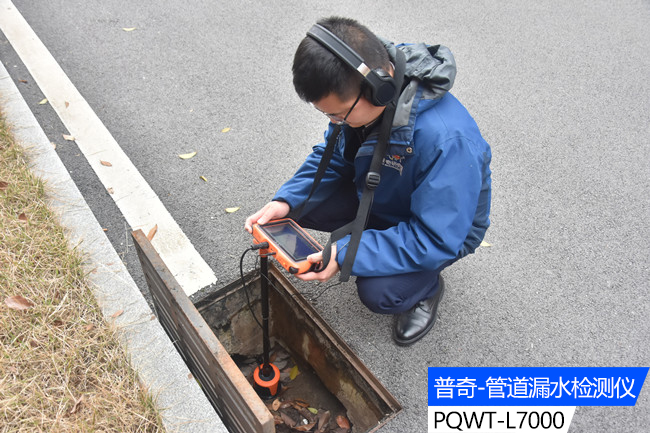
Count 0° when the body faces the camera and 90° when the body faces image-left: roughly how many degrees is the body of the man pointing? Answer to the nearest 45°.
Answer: approximately 45°

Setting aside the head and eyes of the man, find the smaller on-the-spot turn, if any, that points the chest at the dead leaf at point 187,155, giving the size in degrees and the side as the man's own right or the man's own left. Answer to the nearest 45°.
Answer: approximately 90° to the man's own right
